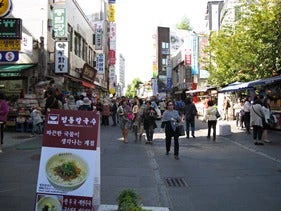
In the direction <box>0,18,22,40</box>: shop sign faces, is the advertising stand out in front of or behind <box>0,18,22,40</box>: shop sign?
in front

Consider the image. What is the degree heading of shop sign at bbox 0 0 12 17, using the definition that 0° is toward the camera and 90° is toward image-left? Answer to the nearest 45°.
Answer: approximately 0°

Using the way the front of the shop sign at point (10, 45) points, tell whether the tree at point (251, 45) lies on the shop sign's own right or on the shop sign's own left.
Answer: on the shop sign's own left

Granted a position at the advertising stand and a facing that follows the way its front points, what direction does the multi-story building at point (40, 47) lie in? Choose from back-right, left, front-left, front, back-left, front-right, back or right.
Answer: back

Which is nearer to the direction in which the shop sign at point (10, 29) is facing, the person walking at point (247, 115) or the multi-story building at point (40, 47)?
the person walking

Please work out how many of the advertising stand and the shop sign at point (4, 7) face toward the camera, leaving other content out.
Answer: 2

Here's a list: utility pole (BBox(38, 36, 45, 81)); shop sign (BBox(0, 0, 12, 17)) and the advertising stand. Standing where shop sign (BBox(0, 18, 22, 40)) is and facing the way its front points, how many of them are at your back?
1

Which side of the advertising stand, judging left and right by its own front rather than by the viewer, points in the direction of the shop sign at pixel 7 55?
back

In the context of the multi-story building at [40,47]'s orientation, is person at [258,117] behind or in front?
in front

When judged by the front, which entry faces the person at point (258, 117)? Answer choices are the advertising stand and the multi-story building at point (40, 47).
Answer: the multi-story building
